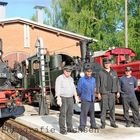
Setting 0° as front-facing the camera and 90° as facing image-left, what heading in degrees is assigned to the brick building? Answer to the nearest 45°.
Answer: approximately 0°

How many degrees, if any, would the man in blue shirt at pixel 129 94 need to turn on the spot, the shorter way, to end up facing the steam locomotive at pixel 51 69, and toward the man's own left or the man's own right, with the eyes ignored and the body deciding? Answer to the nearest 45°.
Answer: approximately 135° to the man's own right

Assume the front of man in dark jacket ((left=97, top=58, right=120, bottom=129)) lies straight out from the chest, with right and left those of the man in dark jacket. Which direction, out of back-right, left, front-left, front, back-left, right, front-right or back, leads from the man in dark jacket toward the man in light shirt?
front-right

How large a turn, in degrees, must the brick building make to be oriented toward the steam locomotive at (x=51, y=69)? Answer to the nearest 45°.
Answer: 0° — it already faces it

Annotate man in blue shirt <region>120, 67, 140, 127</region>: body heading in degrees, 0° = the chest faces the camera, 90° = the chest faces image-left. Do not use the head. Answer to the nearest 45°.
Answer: approximately 0°

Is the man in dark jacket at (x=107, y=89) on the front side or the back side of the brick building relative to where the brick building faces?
on the front side

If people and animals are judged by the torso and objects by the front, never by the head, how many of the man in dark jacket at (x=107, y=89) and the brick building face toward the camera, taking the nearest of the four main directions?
2

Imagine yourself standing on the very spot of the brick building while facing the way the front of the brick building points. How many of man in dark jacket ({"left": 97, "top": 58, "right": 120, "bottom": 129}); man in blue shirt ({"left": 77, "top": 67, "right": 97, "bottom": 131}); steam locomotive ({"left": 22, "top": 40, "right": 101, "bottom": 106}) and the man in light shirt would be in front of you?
4

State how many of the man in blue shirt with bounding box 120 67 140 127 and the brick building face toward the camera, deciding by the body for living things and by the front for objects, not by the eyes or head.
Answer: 2

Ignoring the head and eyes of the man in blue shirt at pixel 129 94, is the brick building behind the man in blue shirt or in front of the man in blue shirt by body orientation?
behind
